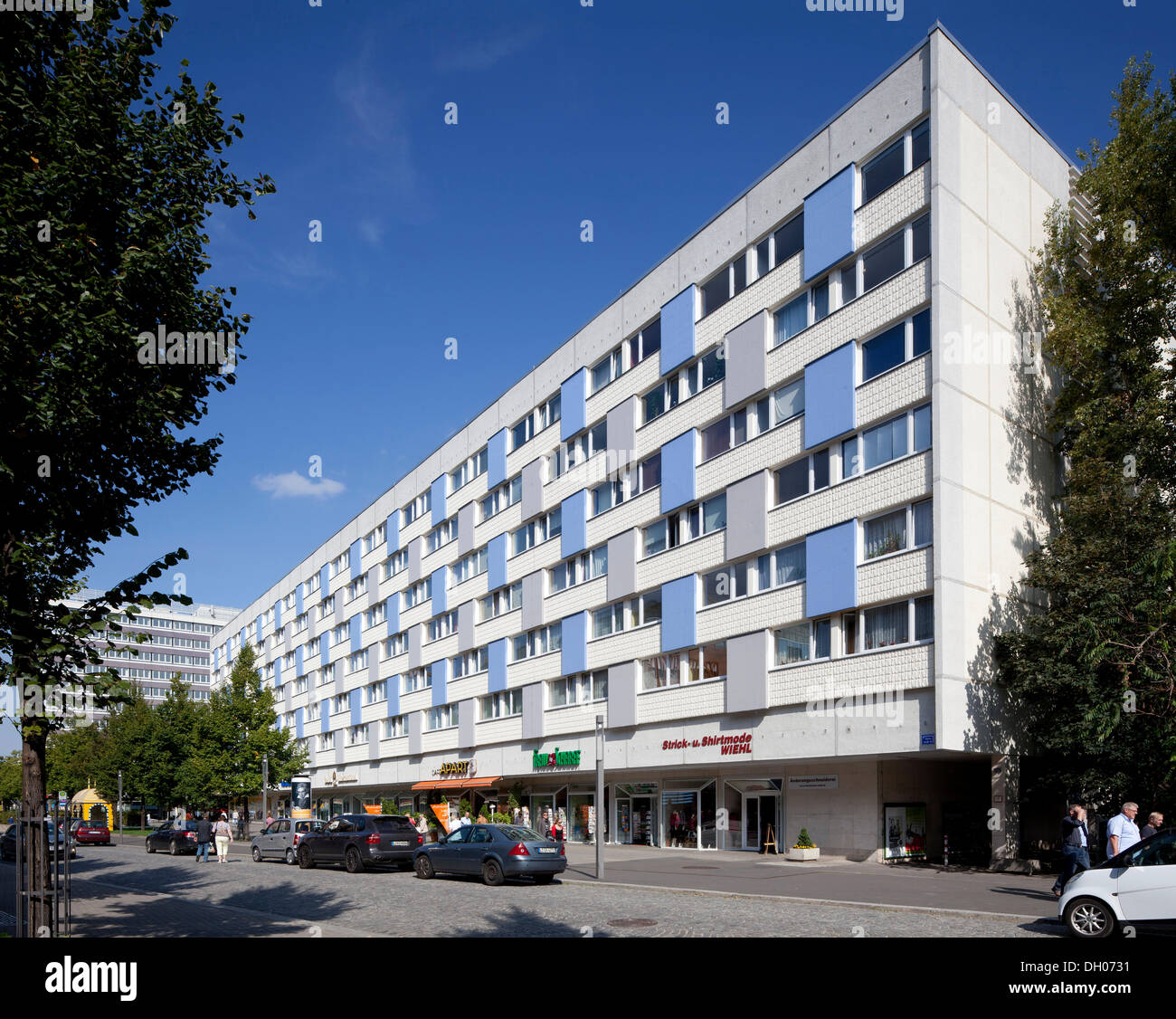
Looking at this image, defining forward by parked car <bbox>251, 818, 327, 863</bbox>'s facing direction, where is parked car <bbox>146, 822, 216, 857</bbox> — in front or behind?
in front

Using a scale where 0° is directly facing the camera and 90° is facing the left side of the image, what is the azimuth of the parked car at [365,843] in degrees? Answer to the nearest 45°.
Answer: approximately 135°

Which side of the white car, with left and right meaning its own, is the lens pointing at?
left

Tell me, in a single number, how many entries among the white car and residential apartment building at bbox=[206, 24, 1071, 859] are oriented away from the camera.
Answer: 0

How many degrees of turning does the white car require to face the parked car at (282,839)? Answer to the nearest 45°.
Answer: approximately 45° to its right

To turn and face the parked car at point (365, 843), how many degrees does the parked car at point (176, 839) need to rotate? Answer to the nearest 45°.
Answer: approximately 135° to its left

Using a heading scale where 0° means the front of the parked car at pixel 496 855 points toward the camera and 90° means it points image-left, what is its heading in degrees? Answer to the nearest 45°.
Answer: approximately 135°

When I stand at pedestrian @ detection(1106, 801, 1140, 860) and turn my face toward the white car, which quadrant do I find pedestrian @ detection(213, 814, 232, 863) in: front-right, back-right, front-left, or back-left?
back-right

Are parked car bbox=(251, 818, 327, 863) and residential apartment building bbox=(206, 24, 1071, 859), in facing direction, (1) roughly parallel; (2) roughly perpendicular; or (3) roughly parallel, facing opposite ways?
roughly perpendicular

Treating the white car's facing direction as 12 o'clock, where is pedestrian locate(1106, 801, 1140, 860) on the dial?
The pedestrian is roughly at 3 o'clock from the white car.
